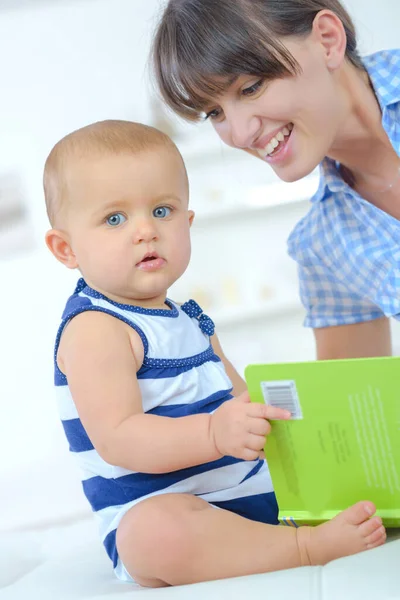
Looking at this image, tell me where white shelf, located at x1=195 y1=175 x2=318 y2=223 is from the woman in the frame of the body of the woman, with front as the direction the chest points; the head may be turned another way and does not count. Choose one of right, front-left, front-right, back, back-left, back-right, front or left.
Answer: back-right

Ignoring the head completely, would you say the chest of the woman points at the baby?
yes

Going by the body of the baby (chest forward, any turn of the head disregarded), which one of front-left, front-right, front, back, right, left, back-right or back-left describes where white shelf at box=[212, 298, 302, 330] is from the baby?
back-left

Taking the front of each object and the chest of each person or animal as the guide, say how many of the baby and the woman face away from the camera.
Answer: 0

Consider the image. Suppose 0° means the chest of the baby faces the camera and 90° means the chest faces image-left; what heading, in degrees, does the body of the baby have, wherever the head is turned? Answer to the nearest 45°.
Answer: approximately 315°

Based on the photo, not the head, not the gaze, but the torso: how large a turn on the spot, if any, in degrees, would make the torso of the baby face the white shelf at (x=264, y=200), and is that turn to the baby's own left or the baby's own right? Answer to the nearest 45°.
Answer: approximately 135° to the baby's own left

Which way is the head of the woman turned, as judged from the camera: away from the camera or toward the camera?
toward the camera

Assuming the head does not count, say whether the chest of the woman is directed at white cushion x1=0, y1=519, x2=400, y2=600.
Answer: yes

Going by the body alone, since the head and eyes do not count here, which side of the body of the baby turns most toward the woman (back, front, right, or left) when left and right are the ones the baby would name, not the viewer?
left

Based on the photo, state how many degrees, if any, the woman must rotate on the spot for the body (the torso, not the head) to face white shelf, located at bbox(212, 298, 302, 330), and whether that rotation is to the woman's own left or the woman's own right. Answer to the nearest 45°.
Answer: approximately 135° to the woman's own right

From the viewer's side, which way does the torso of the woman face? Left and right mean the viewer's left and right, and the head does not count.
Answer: facing the viewer and to the left of the viewer

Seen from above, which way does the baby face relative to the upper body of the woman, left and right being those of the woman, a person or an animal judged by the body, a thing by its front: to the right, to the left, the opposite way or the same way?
to the left
